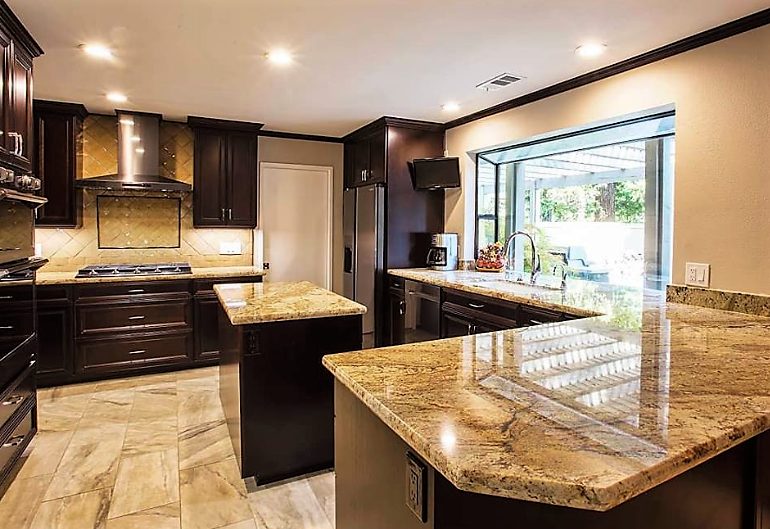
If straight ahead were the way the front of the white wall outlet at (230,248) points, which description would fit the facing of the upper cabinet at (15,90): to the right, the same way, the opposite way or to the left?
to the left

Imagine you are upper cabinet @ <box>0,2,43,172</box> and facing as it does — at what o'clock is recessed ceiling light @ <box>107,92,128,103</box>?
The recessed ceiling light is roughly at 10 o'clock from the upper cabinet.

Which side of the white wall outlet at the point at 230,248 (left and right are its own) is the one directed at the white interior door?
left

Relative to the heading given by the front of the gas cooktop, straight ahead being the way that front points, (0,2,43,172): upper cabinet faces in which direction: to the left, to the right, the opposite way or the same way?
to the left

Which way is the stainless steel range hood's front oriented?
toward the camera

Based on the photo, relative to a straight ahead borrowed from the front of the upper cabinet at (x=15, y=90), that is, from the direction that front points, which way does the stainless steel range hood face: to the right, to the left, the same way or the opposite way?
to the right

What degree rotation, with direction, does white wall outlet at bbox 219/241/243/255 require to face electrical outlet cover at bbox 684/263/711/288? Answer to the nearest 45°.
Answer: approximately 45° to its left

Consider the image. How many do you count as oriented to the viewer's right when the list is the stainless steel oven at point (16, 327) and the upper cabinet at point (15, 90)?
2

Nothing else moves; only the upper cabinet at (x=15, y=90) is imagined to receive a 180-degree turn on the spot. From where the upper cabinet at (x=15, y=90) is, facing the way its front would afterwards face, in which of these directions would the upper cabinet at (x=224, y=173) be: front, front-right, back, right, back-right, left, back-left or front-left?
back-right

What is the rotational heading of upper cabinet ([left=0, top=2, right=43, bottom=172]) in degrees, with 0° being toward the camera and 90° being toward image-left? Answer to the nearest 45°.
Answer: approximately 270°

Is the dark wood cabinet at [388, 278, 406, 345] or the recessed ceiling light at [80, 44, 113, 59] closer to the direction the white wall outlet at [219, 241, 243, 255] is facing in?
the recessed ceiling light

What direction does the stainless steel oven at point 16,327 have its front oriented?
to the viewer's right

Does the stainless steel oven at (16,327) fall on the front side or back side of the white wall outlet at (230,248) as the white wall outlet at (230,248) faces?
on the front side

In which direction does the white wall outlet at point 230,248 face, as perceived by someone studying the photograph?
facing the viewer

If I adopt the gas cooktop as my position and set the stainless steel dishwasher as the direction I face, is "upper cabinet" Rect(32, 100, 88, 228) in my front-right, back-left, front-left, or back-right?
back-right

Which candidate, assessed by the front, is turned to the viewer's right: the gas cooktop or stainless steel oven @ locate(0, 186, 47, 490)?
the stainless steel oven

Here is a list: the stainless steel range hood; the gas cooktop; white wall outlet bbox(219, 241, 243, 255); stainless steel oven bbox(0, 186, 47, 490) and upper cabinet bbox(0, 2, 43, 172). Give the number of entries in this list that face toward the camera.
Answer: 3
